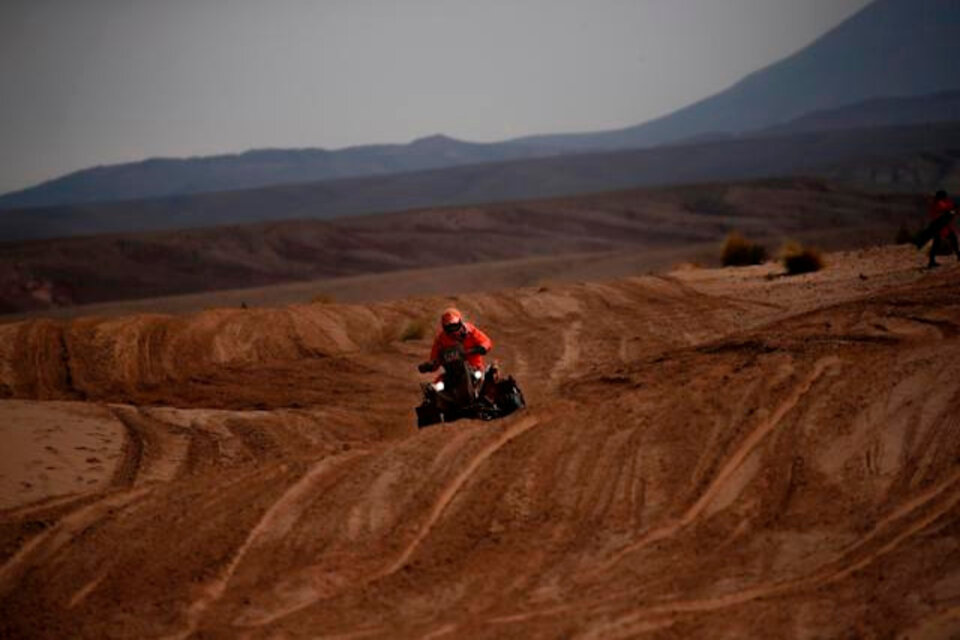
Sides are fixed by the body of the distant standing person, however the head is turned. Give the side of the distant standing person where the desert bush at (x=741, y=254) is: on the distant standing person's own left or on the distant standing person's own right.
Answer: on the distant standing person's own right

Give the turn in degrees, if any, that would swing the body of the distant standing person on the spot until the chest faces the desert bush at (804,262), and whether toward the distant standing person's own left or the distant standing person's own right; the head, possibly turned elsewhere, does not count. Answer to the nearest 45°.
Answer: approximately 45° to the distant standing person's own right

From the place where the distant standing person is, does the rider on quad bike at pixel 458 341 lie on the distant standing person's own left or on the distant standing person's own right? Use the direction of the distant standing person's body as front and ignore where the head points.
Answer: on the distant standing person's own left

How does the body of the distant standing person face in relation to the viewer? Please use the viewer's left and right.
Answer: facing to the left of the viewer

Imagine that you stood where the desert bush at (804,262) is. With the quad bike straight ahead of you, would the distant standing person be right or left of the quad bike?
left

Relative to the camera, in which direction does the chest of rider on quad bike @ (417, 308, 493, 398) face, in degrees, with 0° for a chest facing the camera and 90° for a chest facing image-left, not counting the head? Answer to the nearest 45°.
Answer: approximately 0°

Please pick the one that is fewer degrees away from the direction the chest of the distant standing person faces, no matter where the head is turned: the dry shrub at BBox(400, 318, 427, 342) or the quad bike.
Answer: the dry shrub

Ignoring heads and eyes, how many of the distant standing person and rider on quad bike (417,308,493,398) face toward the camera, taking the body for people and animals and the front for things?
1

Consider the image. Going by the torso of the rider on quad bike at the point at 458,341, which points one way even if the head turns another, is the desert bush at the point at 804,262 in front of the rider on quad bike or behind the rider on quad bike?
behind

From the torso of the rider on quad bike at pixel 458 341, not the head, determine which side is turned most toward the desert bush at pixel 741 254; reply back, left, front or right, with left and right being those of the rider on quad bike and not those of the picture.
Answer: back

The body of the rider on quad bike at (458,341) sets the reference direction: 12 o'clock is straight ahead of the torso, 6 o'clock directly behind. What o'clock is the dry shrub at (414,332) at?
The dry shrub is roughly at 6 o'clock from the rider on quad bike.
